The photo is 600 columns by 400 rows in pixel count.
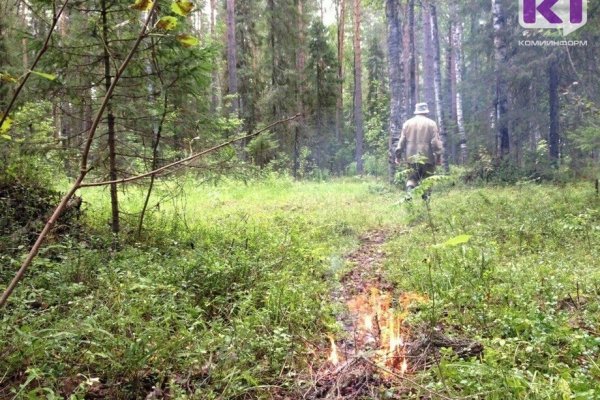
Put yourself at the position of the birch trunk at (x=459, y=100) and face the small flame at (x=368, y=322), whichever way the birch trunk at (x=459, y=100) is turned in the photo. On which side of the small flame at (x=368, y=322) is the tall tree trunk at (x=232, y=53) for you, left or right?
right

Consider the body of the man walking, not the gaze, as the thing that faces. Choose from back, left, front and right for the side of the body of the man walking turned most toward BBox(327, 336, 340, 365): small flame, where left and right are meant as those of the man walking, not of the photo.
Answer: back

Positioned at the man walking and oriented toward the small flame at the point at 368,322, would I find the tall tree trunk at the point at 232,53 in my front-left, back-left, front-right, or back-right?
back-right

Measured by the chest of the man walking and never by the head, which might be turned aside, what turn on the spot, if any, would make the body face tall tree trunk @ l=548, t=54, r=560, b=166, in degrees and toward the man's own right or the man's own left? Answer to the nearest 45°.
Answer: approximately 45° to the man's own right

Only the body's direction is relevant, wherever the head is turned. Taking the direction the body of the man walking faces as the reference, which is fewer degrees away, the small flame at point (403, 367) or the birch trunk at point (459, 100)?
the birch trunk

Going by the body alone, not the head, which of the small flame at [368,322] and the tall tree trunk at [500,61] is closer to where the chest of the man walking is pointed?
the tall tree trunk

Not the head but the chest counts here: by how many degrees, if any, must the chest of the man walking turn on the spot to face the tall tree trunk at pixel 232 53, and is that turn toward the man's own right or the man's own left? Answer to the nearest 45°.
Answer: approximately 45° to the man's own left

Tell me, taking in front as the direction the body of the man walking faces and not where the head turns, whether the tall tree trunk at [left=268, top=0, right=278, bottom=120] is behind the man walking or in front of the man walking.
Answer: in front

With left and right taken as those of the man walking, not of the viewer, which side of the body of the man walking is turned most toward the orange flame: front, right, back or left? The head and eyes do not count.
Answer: back

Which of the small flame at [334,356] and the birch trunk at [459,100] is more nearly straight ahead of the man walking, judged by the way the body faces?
the birch trunk

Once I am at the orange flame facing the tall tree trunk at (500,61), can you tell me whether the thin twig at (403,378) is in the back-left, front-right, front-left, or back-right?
back-right

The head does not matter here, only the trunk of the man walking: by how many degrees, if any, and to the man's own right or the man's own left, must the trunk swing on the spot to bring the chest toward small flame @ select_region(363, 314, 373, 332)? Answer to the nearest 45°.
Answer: approximately 180°

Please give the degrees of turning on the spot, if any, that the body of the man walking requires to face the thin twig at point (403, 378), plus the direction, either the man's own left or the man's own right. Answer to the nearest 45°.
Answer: approximately 180°

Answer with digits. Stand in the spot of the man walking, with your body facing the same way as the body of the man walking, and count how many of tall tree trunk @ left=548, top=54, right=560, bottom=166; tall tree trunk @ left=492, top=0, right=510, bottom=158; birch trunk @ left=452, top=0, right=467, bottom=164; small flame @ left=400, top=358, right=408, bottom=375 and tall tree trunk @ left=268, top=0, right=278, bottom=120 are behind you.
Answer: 1

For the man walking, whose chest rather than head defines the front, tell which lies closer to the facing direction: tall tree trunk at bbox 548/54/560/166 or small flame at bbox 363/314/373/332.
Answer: the tall tree trunk

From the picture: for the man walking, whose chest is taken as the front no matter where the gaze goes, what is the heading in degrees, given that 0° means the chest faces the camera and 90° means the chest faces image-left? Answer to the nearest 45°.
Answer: approximately 180°
